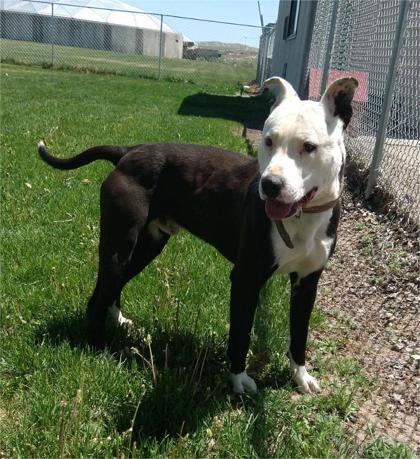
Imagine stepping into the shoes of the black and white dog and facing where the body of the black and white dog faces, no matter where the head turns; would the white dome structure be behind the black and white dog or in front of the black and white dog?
behind

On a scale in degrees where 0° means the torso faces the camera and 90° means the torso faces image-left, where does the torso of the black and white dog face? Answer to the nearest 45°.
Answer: approximately 315°

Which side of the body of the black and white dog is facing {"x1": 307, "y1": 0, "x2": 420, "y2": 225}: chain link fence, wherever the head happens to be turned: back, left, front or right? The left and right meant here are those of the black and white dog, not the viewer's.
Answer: left

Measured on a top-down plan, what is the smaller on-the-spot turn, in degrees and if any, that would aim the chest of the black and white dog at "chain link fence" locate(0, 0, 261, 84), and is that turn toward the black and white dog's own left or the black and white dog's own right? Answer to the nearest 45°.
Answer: approximately 135° to the black and white dog's own left
